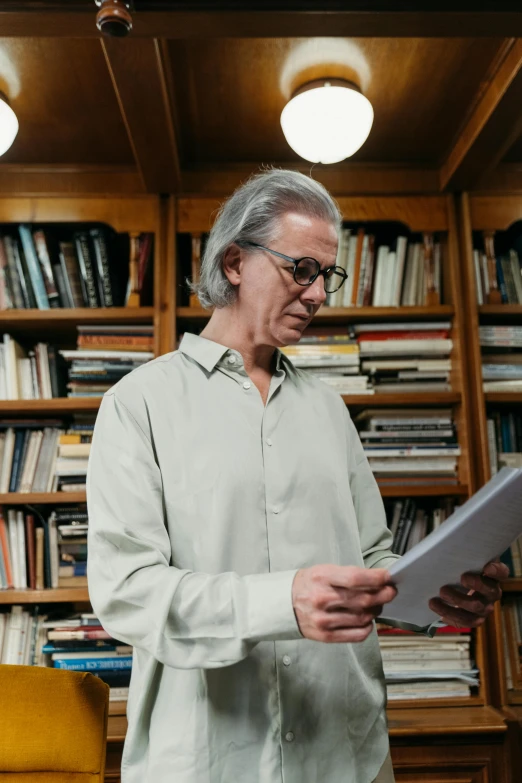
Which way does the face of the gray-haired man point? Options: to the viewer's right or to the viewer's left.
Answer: to the viewer's right

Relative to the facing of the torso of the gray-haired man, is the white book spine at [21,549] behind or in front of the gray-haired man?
behind

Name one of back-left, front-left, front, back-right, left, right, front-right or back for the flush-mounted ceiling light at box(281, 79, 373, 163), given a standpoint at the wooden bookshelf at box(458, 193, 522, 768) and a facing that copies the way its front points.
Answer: front-right

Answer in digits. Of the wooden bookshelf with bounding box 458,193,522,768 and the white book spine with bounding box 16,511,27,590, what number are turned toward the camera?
2

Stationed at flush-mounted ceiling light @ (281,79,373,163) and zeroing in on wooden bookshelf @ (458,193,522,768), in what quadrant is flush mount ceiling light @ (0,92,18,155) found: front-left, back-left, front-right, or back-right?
back-left

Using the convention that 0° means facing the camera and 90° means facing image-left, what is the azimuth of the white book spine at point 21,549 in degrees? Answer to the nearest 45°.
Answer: approximately 0°
